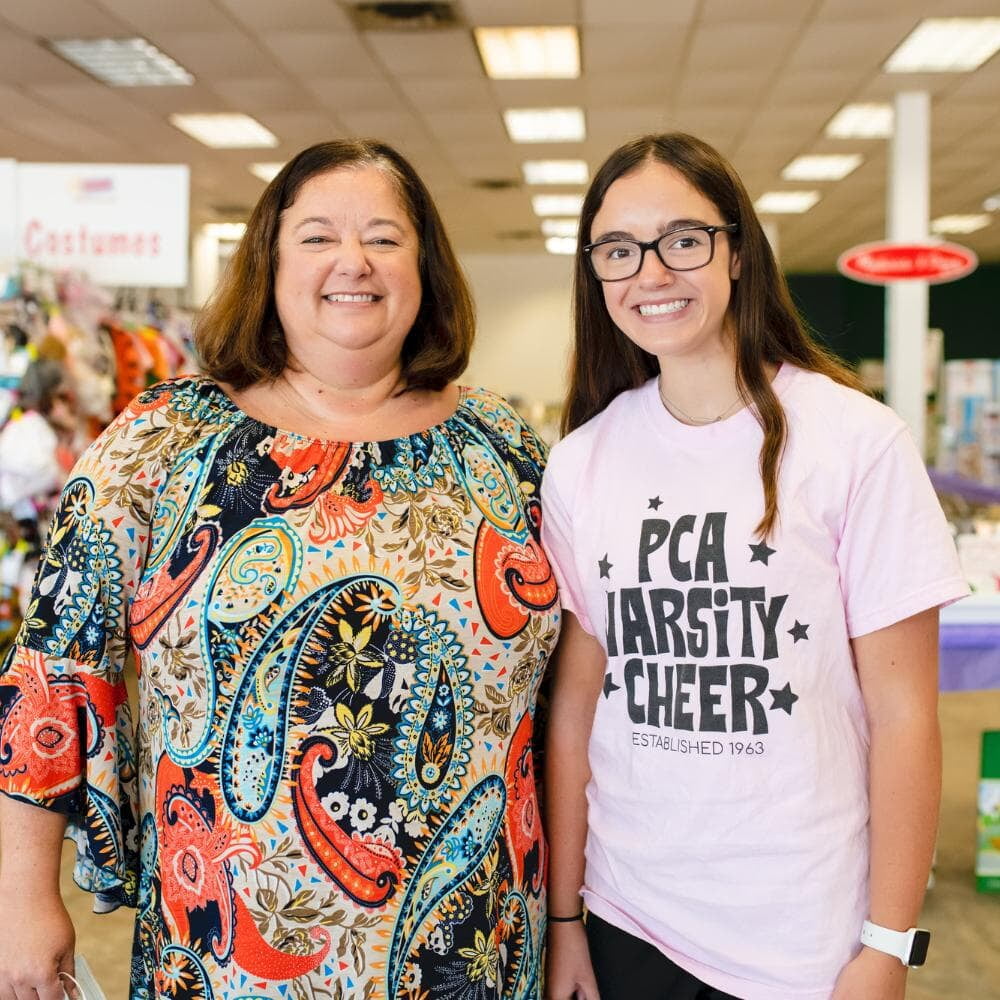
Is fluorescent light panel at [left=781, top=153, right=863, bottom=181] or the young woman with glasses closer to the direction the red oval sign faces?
the young woman with glasses

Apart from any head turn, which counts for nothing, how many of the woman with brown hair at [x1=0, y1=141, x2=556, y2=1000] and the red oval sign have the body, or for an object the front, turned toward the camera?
2

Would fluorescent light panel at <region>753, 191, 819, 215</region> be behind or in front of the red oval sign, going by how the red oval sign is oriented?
behind

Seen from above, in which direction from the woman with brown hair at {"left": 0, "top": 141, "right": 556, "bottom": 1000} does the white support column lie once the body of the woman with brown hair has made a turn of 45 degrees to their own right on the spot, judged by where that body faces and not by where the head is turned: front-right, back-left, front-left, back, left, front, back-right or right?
back

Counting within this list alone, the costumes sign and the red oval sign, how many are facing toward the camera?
2

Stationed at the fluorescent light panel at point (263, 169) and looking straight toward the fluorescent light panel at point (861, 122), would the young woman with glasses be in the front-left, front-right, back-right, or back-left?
front-right

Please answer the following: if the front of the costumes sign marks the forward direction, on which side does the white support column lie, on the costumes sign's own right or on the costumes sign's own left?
on the costumes sign's own left

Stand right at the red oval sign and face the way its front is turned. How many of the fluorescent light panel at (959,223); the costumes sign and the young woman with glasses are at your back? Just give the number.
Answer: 1

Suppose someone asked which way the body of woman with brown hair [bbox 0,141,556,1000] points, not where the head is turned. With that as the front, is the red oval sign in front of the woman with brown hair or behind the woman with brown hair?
behind

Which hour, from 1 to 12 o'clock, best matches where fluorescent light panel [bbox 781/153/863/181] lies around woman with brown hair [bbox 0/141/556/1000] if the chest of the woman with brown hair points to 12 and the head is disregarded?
The fluorescent light panel is roughly at 7 o'clock from the woman with brown hair.

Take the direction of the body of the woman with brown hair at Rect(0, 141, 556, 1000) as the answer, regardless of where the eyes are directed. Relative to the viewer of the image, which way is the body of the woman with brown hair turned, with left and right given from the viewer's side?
facing the viewer

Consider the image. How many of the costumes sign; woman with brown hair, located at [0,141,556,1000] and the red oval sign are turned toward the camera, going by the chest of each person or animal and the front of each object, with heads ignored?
3

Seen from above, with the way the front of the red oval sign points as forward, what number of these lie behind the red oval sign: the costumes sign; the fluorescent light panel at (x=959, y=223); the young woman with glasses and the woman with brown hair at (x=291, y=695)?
1

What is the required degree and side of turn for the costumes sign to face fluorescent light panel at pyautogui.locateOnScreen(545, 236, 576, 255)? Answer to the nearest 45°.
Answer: approximately 135° to its left

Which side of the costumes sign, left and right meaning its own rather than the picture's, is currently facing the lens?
front
